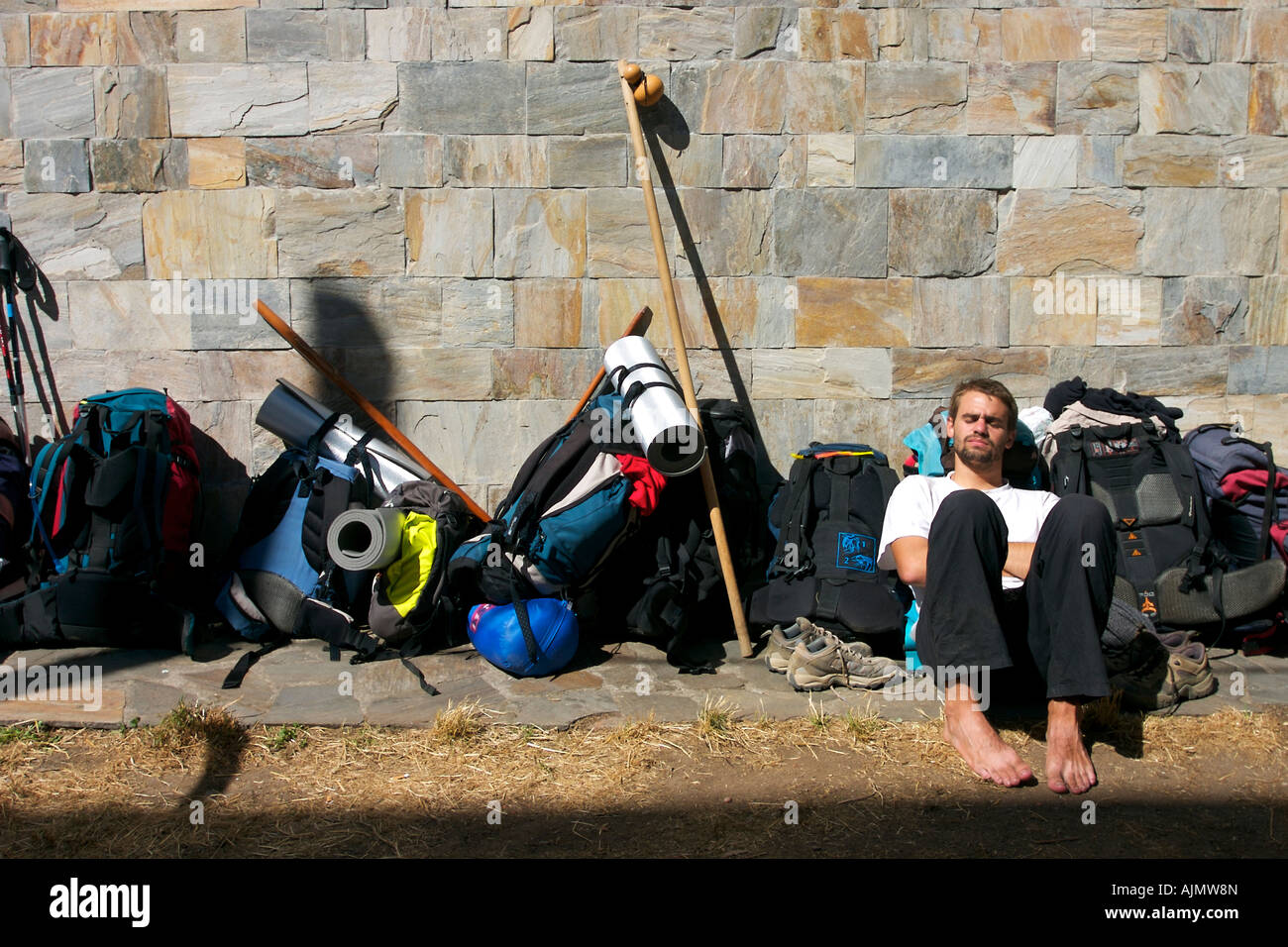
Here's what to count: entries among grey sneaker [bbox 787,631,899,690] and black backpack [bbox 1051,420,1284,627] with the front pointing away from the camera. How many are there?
1

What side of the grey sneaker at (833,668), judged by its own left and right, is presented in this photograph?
right

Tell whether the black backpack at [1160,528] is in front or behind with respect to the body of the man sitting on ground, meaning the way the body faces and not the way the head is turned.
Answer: behind

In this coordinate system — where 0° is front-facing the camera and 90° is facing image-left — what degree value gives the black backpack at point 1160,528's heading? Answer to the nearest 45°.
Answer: approximately 180°

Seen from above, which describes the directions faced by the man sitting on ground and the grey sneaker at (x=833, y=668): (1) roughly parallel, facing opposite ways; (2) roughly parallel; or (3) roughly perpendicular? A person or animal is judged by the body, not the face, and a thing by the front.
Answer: roughly perpendicular
